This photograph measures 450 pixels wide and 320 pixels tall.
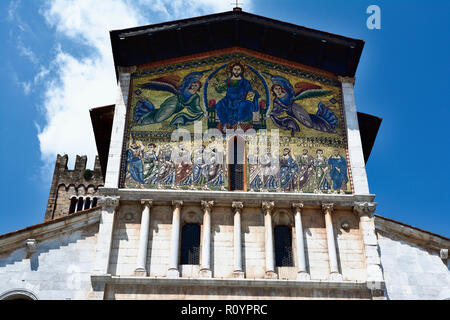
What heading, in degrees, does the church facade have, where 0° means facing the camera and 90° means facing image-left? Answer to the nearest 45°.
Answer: approximately 0°

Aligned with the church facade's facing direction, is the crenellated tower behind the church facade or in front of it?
behind
